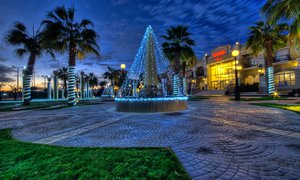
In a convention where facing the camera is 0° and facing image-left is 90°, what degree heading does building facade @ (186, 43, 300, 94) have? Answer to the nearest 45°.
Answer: approximately 45°

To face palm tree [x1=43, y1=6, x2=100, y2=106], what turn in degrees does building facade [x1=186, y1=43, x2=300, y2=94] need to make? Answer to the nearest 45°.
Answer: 0° — it already faces it

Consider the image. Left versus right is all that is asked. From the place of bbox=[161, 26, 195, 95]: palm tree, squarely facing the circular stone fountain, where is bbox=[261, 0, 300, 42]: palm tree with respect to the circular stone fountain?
left

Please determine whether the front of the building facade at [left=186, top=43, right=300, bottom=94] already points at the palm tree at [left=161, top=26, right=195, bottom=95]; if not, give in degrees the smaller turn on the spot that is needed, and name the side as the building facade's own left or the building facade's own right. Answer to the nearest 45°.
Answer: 0° — it already faces it

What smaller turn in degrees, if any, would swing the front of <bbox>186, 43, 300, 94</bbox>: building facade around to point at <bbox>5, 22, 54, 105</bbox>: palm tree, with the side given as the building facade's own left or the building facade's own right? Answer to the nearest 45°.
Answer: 0° — it already faces it

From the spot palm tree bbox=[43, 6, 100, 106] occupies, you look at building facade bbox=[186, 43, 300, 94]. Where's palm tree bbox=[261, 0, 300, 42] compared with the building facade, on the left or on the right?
right
